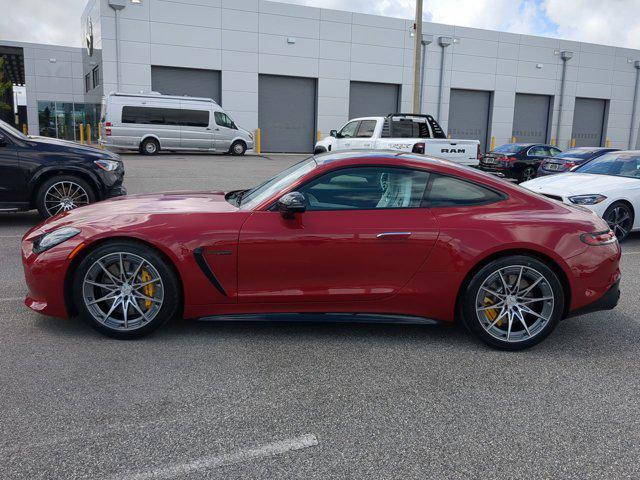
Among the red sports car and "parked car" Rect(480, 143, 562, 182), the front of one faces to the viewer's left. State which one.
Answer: the red sports car

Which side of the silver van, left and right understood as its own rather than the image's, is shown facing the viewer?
right

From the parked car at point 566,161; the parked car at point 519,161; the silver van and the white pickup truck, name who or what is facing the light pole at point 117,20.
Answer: the white pickup truck

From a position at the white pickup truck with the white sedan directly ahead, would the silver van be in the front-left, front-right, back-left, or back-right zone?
back-right

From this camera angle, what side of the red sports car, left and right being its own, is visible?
left

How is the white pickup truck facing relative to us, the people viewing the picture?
facing away from the viewer and to the left of the viewer

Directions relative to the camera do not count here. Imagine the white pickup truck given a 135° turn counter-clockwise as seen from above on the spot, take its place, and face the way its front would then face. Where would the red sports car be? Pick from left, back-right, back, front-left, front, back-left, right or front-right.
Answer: front

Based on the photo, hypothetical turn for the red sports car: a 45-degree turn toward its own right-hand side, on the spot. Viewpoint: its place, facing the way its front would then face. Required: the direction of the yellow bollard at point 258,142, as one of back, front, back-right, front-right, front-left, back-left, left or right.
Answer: front-right

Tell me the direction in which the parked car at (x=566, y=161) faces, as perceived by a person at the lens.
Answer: facing away from the viewer and to the right of the viewer

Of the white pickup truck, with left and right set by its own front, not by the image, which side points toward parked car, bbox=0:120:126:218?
left

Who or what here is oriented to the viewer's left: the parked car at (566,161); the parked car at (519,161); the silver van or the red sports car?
the red sports car

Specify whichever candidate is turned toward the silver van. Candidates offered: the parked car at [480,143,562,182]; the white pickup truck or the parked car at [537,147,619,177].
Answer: the white pickup truck

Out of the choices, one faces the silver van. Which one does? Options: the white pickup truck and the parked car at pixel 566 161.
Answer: the white pickup truck

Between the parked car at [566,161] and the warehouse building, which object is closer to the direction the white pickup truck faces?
the warehouse building

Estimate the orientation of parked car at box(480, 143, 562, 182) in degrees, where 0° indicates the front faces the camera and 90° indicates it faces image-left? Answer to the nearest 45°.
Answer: approximately 225°
